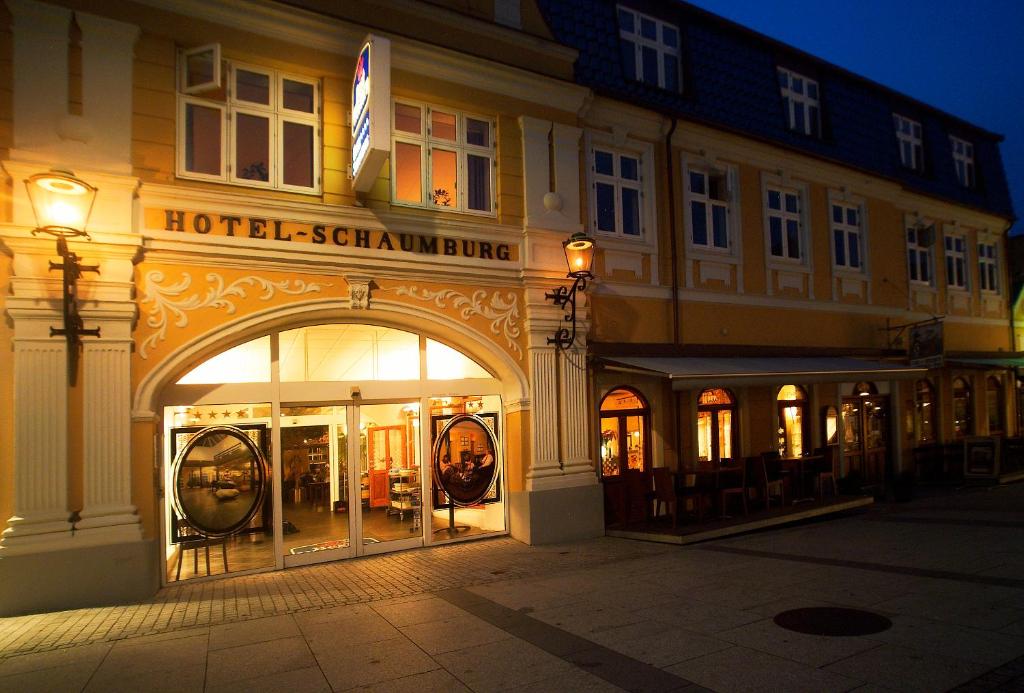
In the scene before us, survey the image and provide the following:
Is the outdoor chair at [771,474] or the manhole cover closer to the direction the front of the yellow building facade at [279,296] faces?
the manhole cover

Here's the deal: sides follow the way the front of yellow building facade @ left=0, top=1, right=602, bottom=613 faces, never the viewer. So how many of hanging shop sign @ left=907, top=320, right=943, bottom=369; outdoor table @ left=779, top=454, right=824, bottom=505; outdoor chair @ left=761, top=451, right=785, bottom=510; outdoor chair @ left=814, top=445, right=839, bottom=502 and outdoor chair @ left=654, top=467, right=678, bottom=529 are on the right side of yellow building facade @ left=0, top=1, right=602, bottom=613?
0

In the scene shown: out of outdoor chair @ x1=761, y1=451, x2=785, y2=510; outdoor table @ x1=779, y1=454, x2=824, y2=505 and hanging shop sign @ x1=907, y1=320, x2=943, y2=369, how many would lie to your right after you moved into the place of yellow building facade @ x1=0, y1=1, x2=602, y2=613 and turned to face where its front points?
0

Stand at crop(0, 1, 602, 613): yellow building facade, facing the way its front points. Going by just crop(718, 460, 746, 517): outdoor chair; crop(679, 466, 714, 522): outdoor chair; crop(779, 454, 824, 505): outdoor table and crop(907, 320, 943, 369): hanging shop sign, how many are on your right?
0

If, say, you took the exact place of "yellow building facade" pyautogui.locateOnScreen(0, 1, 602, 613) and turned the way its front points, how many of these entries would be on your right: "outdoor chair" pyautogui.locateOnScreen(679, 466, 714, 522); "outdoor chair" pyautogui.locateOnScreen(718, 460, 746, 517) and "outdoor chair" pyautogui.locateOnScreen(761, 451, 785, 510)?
0

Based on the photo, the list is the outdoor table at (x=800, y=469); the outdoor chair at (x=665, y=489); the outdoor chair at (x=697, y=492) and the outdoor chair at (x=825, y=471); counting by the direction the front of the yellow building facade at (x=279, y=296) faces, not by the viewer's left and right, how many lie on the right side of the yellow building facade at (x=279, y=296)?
0

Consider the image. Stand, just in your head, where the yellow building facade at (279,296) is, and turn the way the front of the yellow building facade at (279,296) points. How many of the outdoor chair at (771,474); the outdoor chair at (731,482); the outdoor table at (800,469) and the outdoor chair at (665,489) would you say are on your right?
0

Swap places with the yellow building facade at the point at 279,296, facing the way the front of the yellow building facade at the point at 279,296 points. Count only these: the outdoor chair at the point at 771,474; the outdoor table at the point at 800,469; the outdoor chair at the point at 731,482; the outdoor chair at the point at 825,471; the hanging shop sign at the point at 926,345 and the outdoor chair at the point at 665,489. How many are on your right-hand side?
0

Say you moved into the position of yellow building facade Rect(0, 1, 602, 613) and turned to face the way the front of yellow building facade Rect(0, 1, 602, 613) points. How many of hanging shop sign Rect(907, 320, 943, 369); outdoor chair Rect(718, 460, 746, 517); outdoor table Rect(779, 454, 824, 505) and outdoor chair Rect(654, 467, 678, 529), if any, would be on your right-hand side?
0

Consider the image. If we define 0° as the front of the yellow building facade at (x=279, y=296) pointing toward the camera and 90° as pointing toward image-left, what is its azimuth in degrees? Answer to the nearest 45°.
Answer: approximately 315°

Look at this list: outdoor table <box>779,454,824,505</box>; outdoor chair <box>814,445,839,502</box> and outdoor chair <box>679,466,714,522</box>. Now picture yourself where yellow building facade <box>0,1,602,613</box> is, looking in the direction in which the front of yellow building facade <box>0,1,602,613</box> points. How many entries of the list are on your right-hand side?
0

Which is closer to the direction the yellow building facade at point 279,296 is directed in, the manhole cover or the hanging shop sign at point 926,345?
the manhole cover

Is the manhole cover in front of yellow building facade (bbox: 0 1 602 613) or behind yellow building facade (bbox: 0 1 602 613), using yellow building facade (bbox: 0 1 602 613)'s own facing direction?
in front

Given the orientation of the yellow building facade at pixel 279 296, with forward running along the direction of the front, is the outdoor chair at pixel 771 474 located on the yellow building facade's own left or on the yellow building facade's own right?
on the yellow building facade's own left
